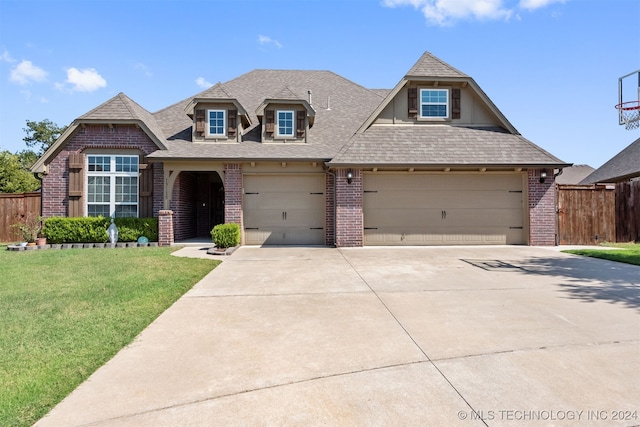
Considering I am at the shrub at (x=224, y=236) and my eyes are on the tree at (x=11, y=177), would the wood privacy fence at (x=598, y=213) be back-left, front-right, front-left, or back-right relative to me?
back-right

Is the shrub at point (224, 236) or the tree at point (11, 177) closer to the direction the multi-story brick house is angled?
the shrub

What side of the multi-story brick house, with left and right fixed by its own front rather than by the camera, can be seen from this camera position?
front

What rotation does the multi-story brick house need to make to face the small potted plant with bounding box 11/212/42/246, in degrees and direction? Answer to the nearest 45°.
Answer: approximately 90° to its right

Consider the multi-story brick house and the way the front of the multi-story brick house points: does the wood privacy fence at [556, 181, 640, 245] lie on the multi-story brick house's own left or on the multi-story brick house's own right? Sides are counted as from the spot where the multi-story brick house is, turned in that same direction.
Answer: on the multi-story brick house's own left

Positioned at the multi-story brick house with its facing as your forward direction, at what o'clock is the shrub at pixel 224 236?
The shrub is roughly at 2 o'clock from the multi-story brick house.

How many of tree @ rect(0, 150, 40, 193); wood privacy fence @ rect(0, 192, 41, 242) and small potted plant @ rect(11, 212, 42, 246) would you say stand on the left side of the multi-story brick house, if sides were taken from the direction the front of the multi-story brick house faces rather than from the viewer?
0

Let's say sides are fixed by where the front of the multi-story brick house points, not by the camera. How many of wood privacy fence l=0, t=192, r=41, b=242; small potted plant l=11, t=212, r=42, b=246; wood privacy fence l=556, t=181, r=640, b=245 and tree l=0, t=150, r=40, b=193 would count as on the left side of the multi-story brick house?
1

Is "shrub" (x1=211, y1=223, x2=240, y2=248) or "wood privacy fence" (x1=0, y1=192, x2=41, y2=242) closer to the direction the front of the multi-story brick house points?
the shrub

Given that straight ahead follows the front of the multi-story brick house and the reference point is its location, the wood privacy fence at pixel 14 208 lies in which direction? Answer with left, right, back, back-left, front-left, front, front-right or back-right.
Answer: right

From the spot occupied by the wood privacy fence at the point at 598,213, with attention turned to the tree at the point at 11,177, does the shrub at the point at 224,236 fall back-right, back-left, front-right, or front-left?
front-left

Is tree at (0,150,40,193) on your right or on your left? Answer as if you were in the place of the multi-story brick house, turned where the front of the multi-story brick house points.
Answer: on your right

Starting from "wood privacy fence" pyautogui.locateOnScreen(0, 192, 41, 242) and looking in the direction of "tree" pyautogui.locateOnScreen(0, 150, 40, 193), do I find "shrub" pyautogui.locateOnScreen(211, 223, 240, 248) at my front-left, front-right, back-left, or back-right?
back-right
